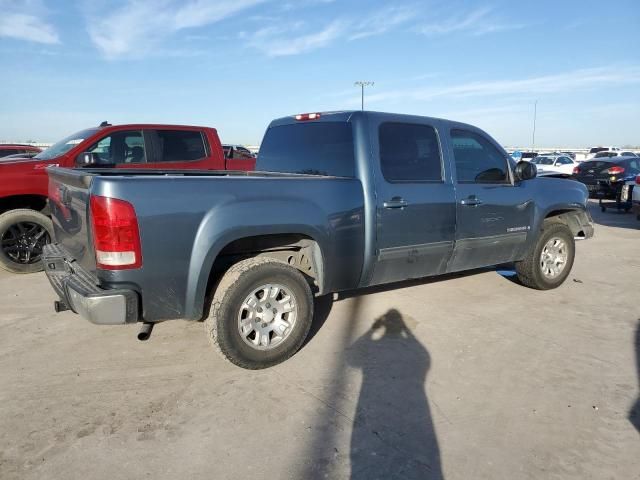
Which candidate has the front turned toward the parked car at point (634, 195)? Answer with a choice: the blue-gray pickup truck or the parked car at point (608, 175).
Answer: the blue-gray pickup truck

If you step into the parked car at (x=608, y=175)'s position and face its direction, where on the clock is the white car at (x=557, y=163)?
The white car is roughly at 10 o'clock from the parked car.

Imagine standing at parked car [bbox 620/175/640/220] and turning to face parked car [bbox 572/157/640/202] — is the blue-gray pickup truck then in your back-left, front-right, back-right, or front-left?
back-left

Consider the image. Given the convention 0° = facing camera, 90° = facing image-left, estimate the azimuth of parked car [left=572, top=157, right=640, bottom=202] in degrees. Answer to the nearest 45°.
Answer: approximately 225°

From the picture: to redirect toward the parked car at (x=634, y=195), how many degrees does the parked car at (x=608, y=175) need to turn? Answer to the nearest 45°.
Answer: approximately 135° to its right

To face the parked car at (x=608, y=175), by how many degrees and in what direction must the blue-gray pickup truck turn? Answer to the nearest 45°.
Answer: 0° — it already faces it

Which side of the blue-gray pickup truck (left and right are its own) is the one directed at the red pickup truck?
left

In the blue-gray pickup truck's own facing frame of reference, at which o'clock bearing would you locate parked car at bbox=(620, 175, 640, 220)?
The parked car is roughly at 12 o'clock from the blue-gray pickup truck.

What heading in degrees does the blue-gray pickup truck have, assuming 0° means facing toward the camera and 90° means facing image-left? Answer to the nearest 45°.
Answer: approximately 225°
